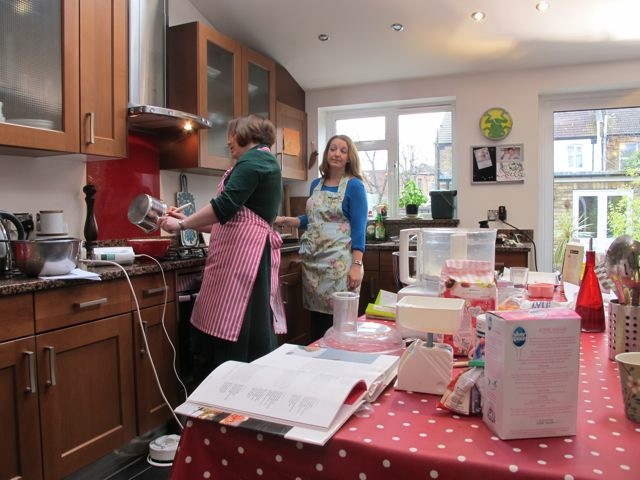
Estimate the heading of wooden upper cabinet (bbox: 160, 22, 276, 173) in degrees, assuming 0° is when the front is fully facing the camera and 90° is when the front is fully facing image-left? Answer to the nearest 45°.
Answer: approximately 315°

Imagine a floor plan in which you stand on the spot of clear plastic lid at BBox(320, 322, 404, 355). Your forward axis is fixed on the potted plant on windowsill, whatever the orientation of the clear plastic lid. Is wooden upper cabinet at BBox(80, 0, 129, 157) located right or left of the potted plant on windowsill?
left

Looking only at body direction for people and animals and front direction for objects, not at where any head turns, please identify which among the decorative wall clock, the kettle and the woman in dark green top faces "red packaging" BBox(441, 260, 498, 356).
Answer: the decorative wall clock

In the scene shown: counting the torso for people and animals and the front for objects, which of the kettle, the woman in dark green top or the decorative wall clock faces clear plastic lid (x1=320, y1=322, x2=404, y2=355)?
the decorative wall clock

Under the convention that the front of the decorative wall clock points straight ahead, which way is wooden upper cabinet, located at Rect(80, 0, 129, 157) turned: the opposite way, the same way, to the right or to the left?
to the left

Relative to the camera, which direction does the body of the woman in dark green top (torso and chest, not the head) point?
to the viewer's left

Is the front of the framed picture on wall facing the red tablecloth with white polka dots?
yes

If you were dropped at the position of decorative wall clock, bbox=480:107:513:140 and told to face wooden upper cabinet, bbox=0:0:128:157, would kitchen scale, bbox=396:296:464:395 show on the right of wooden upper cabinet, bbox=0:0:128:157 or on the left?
left

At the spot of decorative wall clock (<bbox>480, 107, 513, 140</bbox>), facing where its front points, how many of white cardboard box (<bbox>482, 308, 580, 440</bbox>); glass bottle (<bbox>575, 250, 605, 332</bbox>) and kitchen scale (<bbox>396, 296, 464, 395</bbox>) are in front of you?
3

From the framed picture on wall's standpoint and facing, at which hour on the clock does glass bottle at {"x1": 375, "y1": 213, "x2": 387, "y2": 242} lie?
The glass bottle is roughly at 3 o'clock from the framed picture on wall.
